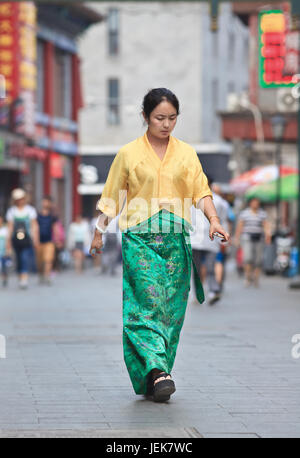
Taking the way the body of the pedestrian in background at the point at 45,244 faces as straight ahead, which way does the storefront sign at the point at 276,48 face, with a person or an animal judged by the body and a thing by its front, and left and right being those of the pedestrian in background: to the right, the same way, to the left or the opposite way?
the same way

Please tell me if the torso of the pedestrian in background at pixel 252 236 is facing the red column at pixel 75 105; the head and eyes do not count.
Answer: no

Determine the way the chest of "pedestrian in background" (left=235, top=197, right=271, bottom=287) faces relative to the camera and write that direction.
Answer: toward the camera

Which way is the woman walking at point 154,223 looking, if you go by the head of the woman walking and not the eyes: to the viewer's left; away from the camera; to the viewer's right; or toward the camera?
toward the camera

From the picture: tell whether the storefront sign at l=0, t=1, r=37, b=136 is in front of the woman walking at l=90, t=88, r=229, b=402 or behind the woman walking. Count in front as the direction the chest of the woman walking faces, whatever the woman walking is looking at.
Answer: behind

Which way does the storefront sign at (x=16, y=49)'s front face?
toward the camera

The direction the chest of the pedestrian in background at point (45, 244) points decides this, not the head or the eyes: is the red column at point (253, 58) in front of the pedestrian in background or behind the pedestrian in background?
behind

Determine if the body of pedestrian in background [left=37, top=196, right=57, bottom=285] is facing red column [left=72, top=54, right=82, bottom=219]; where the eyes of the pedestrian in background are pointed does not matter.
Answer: no
